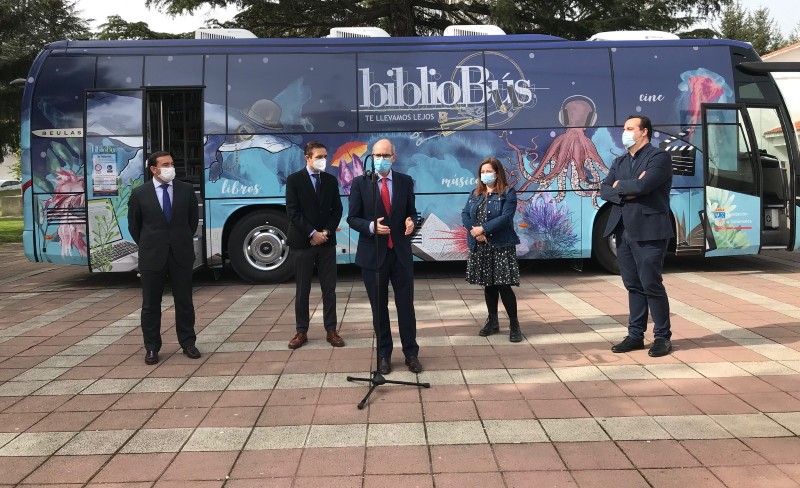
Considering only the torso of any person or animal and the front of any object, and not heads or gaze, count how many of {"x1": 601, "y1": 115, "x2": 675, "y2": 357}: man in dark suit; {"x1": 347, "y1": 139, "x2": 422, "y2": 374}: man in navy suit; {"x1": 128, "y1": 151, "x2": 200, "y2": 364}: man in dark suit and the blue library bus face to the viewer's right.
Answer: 1

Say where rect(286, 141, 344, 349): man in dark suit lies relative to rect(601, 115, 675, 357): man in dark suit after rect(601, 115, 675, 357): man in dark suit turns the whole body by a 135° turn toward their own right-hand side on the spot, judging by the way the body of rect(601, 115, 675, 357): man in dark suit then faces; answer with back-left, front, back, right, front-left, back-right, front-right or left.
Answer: left

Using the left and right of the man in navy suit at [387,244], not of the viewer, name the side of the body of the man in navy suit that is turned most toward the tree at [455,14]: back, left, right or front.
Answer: back

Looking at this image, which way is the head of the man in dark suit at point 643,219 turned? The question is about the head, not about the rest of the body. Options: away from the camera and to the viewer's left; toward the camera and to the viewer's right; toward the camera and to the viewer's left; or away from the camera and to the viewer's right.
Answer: toward the camera and to the viewer's left

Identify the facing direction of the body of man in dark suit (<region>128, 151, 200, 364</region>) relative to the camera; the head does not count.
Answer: toward the camera

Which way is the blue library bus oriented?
to the viewer's right

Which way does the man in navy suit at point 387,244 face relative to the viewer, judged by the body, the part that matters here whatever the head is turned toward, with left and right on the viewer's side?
facing the viewer

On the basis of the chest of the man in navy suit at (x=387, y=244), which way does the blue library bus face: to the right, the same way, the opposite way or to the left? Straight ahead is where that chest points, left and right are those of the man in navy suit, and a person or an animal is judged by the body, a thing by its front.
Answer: to the left

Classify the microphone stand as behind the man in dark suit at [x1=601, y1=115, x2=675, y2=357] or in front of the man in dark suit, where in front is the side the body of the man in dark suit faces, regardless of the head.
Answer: in front

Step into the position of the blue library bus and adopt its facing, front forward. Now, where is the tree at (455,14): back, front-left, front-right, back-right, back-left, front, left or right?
left

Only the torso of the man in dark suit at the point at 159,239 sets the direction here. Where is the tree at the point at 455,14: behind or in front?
behind

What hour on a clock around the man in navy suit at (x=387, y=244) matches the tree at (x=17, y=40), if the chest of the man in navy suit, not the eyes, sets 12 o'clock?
The tree is roughly at 5 o'clock from the man in navy suit.

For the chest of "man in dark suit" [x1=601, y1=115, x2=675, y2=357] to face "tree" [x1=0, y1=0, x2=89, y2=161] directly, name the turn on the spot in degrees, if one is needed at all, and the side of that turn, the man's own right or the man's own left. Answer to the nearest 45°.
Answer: approximately 90° to the man's own right

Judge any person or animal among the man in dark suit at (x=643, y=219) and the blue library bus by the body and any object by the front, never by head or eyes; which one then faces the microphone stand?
the man in dark suit

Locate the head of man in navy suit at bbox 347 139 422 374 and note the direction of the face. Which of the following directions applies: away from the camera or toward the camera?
toward the camera

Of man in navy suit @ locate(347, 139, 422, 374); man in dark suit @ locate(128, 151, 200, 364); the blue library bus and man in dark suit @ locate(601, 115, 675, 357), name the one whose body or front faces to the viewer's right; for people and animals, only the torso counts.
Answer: the blue library bus
